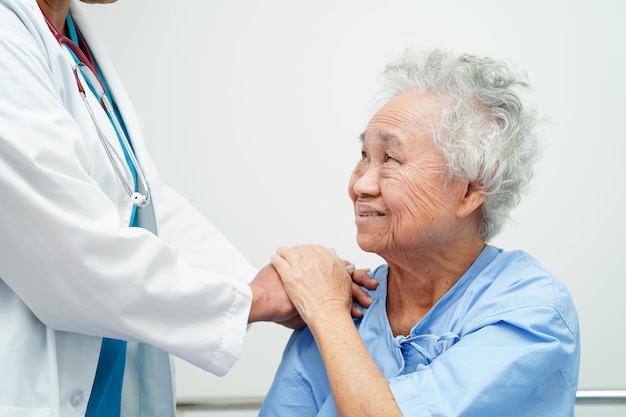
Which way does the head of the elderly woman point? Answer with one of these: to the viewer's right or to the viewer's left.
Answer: to the viewer's left

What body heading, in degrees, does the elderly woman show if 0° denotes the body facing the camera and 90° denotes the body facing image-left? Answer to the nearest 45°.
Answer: approximately 45°

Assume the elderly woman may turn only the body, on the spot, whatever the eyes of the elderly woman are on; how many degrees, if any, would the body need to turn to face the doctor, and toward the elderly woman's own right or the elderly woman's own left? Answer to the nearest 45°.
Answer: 0° — they already face them
